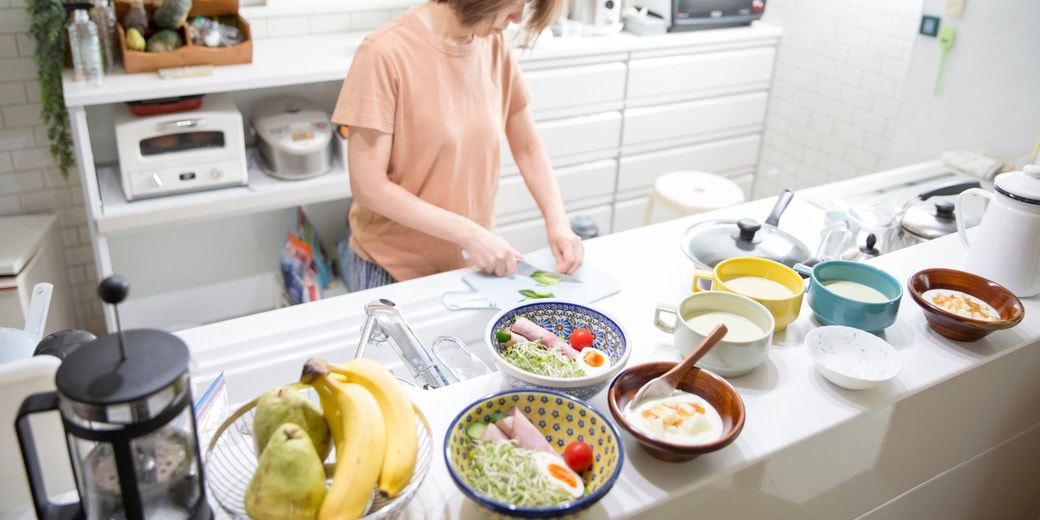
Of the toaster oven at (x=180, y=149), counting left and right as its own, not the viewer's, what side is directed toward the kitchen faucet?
front

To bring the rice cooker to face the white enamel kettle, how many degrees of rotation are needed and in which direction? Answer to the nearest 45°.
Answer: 0° — it already faces it

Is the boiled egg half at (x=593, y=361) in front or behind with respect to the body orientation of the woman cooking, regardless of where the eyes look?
in front

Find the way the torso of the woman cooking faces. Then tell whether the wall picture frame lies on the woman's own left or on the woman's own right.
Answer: on the woman's own left

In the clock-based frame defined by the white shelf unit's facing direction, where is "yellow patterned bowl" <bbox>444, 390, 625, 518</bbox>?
The yellow patterned bowl is roughly at 12 o'clock from the white shelf unit.

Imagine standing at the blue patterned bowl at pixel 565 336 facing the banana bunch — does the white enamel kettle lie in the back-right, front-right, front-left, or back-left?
back-left

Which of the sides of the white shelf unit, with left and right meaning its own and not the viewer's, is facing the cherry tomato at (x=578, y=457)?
front

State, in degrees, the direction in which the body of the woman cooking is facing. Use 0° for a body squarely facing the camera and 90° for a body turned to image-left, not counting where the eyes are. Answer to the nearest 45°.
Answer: approximately 315°

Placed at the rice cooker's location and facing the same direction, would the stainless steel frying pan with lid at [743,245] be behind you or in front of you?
in front
